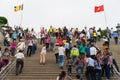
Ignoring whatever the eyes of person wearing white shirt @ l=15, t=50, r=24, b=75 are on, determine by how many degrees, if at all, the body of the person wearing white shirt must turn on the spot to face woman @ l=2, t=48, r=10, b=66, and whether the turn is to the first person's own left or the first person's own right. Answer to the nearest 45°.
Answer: approximately 45° to the first person's own left

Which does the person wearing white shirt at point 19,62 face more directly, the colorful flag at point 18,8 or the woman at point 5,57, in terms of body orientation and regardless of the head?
the colorful flag

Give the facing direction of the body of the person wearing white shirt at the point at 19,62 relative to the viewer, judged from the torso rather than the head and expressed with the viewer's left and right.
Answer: facing away from the viewer

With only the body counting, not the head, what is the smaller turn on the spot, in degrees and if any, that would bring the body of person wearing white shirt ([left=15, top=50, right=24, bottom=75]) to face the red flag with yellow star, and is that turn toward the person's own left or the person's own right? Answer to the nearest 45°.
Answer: approximately 45° to the person's own right

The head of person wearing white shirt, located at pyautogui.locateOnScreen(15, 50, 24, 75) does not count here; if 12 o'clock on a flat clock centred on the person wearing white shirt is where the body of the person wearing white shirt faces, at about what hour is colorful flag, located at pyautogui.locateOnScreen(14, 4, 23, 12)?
The colorful flag is roughly at 12 o'clock from the person wearing white shirt.

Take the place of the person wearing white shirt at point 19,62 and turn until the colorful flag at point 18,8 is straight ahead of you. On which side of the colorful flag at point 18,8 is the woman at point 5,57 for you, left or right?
left
